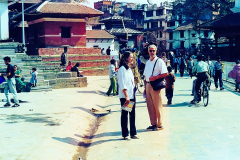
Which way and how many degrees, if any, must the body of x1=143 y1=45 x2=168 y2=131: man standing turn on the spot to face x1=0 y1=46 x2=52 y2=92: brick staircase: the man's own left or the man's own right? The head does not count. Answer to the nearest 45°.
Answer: approximately 90° to the man's own right

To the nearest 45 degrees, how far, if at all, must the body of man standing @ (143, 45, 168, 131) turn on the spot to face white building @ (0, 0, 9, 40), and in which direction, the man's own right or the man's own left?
approximately 90° to the man's own right

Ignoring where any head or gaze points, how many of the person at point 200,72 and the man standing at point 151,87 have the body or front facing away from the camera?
1

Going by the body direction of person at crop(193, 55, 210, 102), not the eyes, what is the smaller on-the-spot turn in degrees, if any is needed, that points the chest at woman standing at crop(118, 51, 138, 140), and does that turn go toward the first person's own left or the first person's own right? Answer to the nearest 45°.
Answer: approximately 180°

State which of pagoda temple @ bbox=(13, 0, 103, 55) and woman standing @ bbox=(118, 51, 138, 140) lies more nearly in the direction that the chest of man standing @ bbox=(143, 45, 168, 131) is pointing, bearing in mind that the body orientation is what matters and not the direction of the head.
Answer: the woman standing

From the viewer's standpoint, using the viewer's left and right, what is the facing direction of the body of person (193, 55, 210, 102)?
facing away from the viewer

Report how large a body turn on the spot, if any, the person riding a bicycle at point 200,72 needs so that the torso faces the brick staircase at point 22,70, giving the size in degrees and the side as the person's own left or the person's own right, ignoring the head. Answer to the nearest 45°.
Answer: approximately 45° to the person's own left

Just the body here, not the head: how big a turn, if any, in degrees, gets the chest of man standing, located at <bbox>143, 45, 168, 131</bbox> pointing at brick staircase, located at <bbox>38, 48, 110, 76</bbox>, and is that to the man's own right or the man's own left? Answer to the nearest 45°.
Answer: approximately 135° to the man's own right

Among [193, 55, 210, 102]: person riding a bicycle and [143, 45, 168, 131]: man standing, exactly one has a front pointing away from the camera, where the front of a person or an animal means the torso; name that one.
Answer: the person riding a bicycle

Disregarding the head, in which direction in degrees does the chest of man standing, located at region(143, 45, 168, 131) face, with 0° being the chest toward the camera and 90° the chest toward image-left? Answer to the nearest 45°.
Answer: approximately 45°

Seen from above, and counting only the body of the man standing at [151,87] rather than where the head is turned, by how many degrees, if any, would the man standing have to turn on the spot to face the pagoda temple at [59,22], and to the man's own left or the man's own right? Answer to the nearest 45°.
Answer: approximately 135° to the man's own right
